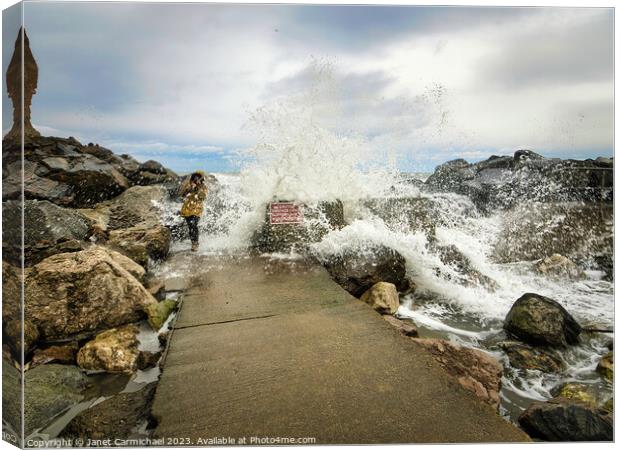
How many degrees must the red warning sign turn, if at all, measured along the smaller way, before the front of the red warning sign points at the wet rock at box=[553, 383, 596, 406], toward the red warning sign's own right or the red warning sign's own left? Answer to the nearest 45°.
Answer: approximately 45° to the red warning sign's own left

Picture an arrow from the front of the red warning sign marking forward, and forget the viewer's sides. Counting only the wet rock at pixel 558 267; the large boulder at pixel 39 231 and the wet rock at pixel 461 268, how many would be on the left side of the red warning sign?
2

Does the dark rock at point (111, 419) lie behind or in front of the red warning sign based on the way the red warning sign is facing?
in front

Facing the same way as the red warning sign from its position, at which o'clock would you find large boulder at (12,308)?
The large boulder is roughly at 1 o'clock from the red warning sign.

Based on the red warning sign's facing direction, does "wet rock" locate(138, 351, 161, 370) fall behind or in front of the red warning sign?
in front

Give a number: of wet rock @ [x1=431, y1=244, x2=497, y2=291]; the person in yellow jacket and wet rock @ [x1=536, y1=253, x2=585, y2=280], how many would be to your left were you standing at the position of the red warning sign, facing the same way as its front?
2

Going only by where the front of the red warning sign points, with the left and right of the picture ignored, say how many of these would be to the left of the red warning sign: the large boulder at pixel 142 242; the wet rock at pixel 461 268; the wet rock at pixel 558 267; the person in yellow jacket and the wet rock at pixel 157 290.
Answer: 2

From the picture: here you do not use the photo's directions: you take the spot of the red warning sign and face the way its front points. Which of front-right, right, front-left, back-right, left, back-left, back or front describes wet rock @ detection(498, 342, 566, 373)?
front-left

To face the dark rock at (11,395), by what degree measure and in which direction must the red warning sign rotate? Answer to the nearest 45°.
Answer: approximately 45° to its right

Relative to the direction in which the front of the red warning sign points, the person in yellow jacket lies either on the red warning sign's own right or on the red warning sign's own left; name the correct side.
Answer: on the red warning sign's own right

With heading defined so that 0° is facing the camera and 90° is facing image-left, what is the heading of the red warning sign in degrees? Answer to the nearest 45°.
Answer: approximately 0°

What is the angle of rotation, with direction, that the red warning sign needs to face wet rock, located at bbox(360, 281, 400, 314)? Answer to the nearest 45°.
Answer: approximately 45° to its left

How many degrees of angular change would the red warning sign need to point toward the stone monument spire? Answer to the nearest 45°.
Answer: approximately 45° to its right
